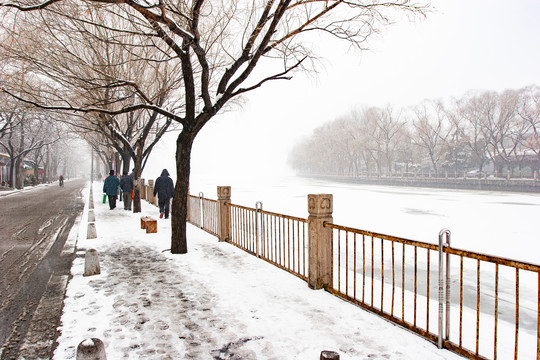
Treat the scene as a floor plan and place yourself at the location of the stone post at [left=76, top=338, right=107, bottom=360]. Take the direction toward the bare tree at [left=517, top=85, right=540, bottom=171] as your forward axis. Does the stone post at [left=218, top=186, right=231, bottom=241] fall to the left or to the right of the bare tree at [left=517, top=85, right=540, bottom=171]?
left

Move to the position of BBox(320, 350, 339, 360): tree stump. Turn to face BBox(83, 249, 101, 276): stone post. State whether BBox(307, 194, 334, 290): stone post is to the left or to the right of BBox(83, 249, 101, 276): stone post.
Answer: right

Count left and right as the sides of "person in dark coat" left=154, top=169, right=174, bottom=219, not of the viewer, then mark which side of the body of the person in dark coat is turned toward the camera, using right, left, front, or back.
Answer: back

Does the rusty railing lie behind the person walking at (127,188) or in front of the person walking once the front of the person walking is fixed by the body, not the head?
behind

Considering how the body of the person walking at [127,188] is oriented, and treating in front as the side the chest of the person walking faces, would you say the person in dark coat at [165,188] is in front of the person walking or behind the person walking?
behind

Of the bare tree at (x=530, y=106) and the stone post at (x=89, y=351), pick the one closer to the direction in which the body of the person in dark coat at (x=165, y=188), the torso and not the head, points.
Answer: the bare tree

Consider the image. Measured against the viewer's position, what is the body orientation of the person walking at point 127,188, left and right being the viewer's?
facing away from the viewer

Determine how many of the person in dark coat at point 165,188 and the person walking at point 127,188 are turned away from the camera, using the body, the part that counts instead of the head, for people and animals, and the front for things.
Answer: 2

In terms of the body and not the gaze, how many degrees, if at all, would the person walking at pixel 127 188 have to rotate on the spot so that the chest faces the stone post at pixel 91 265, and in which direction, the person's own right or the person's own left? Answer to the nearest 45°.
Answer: approximately 180°

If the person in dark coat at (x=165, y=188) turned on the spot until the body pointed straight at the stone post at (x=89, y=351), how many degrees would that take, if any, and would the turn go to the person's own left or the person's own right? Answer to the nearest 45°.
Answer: approximately 180°
